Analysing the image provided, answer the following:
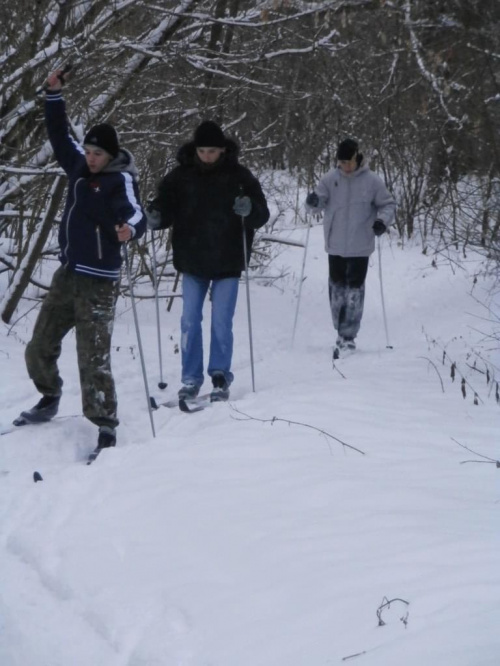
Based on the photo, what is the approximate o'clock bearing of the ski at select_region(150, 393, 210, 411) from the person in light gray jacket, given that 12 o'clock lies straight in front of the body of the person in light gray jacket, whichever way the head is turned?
The ski is roughly at 1 o'clock from the person in light gray jacket.

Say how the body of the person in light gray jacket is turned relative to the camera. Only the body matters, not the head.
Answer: toward the camera

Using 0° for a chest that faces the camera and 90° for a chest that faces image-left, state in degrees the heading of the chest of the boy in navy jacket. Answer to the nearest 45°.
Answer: approximately 45°

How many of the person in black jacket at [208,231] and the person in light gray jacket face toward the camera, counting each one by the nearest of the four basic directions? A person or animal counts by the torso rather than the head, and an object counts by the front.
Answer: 2

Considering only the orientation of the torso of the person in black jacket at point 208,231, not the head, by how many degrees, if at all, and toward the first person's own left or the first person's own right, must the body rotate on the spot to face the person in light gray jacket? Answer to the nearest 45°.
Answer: approximately 135° to the first person's own left

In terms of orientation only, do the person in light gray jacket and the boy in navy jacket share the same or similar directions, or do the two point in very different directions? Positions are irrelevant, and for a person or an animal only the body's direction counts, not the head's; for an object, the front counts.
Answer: same or similar directions

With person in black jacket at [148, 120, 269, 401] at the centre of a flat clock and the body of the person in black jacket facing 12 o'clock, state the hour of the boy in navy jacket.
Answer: The boy in navy jacket is roughly at 1 o'clock from the person in black jacket.

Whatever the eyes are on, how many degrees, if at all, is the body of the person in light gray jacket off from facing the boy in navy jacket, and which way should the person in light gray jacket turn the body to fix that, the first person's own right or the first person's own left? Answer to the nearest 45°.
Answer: approximately 45° to the first person's own right

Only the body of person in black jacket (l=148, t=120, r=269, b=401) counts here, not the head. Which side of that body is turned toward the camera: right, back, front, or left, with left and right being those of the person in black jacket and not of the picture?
front

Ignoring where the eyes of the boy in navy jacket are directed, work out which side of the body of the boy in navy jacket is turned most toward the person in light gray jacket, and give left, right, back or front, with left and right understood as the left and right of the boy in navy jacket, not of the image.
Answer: back

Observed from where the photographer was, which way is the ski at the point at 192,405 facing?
facing the viewer and to the left of the viewer
